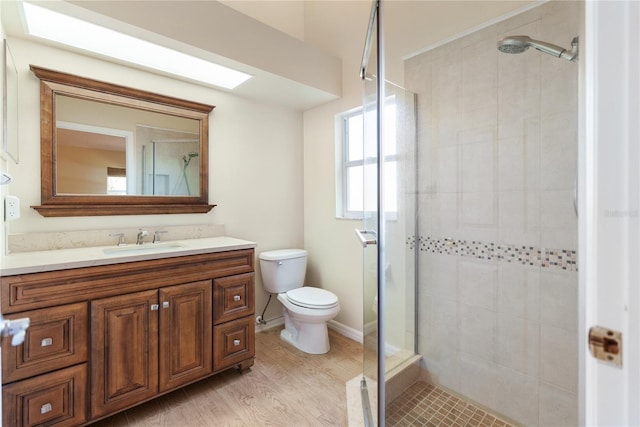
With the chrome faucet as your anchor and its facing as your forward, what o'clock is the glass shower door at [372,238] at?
The glass shower door is roughly at 12 o'clock from the chrome faucet.

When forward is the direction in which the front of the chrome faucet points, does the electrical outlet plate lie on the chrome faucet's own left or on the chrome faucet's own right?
on the chrome faucet's own right

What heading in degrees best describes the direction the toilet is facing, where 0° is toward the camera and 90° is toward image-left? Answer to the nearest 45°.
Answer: approximately 315°

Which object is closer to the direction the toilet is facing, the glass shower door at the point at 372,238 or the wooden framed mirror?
the glass shower door

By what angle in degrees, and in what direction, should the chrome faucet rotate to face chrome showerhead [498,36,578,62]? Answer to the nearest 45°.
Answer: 0° — it already faces it

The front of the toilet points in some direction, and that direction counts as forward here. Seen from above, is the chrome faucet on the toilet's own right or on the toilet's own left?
on the toilet's own right

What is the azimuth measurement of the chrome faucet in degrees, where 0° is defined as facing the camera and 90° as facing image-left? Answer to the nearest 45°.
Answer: approximately 315°

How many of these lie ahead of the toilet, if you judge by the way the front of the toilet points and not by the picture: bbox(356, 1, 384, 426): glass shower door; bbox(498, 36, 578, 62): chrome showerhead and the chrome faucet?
2

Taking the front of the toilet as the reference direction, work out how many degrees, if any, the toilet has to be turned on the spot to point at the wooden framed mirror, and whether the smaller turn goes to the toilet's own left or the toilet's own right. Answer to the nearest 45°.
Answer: approximately 135° to the toilet's own right
